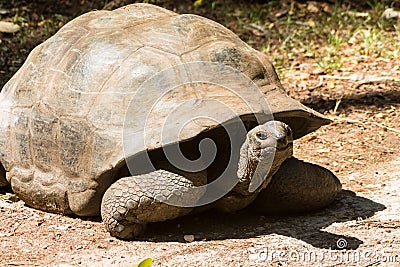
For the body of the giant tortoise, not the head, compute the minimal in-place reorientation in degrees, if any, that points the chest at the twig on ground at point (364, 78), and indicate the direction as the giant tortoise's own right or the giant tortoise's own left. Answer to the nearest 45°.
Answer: approximately 90° to the giant tortoise's own left

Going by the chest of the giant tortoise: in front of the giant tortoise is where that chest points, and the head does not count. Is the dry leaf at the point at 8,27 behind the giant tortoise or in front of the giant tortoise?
behind
